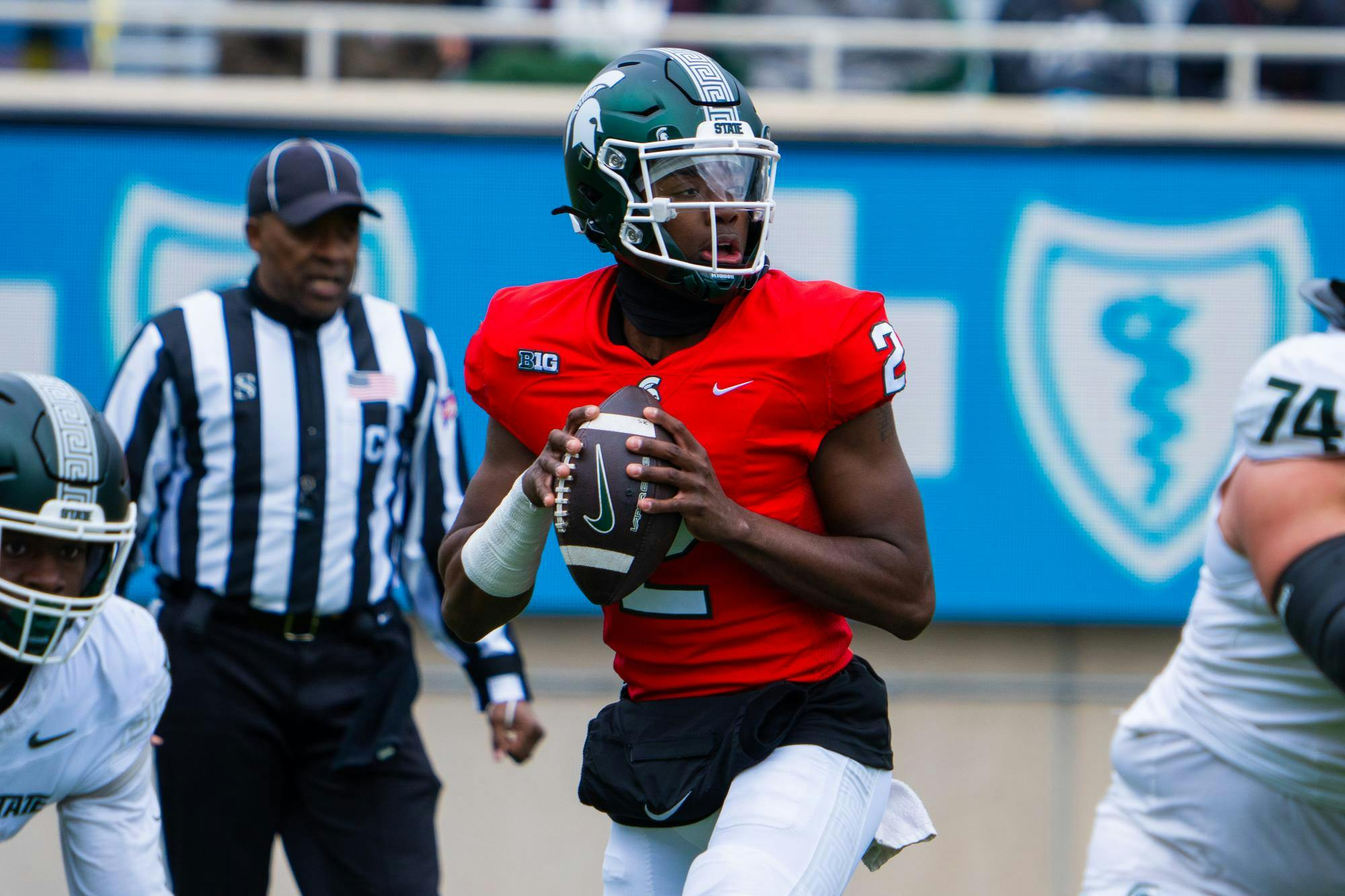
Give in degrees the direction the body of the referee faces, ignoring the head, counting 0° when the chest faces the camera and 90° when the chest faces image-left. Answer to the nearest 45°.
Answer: approximately 0°

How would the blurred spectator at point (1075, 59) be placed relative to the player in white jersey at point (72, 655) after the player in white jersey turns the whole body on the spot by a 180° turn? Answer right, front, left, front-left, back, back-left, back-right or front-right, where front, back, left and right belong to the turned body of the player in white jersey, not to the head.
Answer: front-right

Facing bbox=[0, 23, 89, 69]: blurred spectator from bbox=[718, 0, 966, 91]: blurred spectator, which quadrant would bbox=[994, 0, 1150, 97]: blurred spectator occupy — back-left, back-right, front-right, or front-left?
back-left

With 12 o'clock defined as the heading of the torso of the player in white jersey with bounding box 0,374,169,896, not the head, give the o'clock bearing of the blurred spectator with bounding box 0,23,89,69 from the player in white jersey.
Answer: The blurred spectator is roughly at 6 o'clock from the player in white jersey.

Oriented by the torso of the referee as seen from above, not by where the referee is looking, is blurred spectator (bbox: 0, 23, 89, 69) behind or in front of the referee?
behind

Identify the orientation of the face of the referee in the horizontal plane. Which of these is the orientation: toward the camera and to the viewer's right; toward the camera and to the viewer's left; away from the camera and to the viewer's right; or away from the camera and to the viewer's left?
toward the camera and to the viewer's right

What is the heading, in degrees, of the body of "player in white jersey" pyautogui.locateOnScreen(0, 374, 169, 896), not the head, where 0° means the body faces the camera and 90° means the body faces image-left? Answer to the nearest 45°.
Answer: approximately 0°

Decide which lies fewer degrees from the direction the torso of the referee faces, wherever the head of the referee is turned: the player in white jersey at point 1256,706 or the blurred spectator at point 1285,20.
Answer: the player in white jersey
